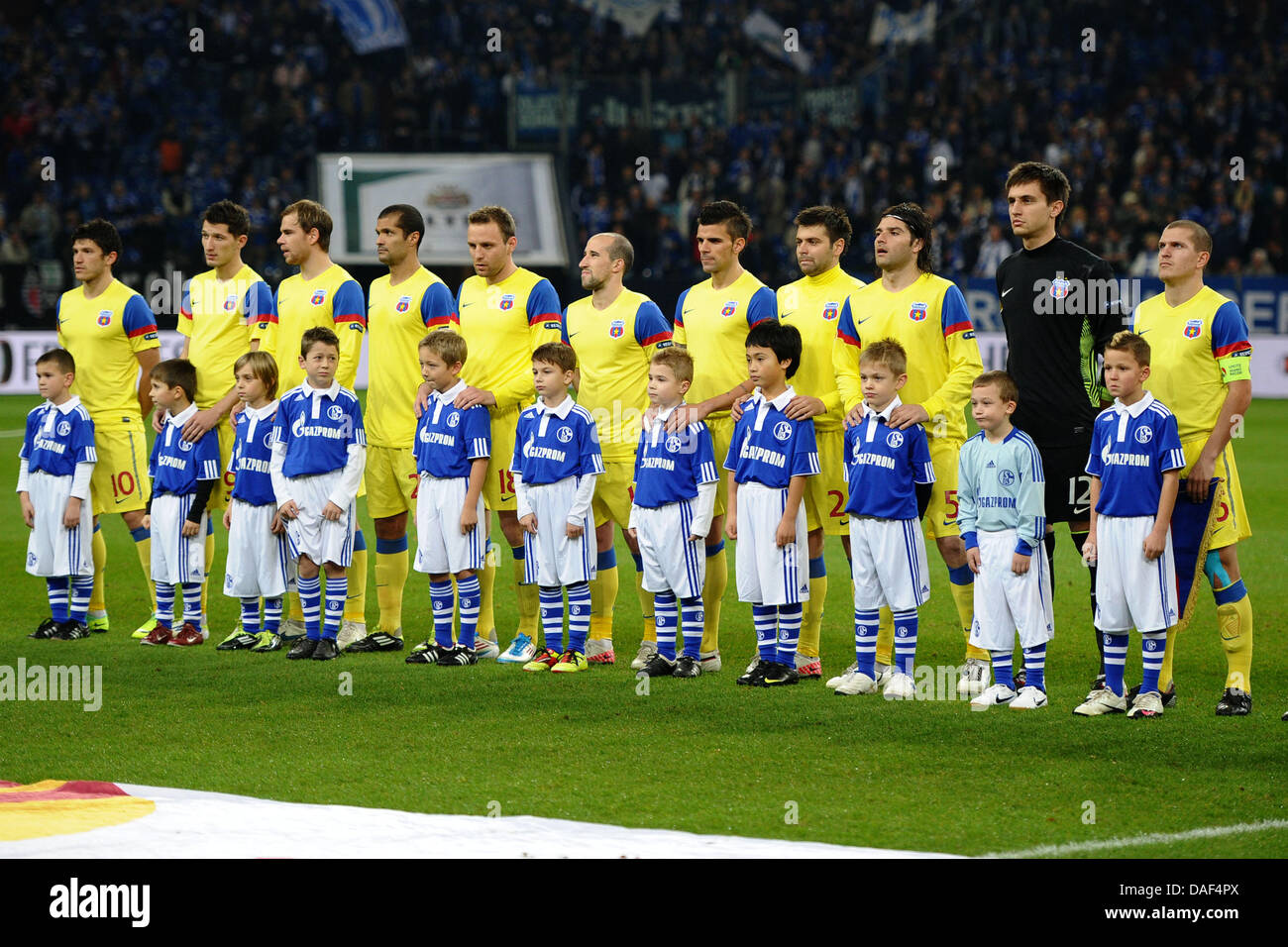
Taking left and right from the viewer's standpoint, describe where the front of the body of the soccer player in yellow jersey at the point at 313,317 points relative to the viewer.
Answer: facing the viewer and to the left of the viewer

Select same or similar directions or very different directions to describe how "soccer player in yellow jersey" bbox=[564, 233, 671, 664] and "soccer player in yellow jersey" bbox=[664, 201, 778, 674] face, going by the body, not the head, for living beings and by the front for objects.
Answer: same or similar directions

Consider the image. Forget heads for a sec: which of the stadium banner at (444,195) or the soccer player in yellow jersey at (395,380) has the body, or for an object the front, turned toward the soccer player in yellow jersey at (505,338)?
the stadium banner

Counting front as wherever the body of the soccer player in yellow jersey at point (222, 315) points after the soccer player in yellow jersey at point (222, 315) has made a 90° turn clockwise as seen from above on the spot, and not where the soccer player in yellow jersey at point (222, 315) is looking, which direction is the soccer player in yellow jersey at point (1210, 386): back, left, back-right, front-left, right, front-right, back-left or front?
back

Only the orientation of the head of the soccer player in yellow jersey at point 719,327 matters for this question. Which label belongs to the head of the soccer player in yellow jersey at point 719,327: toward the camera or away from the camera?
toward the camera

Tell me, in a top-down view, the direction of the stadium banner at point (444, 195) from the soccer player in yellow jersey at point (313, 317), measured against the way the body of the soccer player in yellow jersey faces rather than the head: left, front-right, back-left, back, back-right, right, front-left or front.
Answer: back-right

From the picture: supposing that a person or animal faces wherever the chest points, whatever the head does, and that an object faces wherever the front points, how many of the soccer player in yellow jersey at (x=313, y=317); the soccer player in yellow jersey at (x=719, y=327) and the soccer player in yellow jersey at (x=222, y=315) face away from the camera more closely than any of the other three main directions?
0

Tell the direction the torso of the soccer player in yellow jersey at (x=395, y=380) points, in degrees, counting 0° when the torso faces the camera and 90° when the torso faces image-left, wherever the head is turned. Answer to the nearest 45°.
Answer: approximately 45°

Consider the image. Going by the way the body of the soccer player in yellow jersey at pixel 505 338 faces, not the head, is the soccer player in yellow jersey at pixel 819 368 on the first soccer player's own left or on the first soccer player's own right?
on the first soccer player's own left

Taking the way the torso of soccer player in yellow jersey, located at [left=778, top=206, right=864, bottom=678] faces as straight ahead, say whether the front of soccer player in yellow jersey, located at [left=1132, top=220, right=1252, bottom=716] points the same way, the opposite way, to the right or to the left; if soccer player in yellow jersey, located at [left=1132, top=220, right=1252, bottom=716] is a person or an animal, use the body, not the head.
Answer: the same way

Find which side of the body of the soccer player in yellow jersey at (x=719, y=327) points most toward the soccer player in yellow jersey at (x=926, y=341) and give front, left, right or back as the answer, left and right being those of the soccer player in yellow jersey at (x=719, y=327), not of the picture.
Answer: left

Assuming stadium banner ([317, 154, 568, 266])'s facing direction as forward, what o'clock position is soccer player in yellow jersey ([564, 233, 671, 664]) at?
The soccer player in yellow jersey is roughly at 12 o'clock from the stadium banner.

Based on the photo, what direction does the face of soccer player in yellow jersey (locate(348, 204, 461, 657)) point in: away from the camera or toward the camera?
toward the camera

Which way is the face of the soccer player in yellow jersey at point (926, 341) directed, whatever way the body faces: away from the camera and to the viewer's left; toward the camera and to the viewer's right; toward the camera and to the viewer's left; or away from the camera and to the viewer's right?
toward the camera and to the viewer's left

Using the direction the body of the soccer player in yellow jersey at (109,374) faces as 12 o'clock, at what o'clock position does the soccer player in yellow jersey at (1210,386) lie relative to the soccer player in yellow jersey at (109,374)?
the soccer player in yellow jersey at (1210,386) is roughly at 9 o'clock from the soccer player in yellow jersey at (109,374).

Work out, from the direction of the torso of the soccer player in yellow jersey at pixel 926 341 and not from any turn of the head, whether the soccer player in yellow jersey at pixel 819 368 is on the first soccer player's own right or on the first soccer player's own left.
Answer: on the first soccer player's own right

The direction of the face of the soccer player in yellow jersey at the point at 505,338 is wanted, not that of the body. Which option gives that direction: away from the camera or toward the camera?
toward the camera

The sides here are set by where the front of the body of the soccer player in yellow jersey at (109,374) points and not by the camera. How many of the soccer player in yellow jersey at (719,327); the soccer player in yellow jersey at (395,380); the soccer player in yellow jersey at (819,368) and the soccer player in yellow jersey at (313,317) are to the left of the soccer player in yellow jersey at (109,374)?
4
